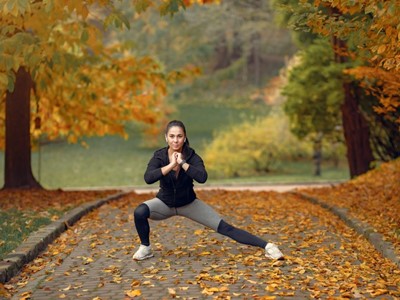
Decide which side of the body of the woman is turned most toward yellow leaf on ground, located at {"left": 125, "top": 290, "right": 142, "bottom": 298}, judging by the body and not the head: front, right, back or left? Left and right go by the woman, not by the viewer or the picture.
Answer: front

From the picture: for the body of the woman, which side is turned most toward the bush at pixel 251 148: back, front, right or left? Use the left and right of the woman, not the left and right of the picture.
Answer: back

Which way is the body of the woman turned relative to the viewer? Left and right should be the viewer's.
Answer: facing the viewer

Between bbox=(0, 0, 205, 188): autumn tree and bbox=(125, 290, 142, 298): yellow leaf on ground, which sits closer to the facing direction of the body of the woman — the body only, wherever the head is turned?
the yellow leaf on ground

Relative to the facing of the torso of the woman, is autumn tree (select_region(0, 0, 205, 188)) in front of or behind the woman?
behind

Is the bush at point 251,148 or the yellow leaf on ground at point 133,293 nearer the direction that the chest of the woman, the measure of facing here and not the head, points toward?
the yellow leaf on ground
